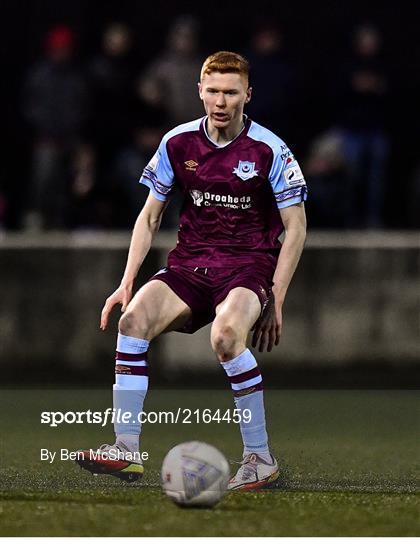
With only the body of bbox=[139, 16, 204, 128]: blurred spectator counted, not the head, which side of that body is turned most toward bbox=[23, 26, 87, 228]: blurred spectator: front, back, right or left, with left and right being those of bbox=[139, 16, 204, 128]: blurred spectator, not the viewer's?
right

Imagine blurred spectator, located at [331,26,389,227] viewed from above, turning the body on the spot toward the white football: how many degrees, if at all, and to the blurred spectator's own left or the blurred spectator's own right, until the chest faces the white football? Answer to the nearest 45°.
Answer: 0° — they already face it

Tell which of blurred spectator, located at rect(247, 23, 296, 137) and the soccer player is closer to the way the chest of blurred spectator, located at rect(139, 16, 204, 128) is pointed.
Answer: the soccer player

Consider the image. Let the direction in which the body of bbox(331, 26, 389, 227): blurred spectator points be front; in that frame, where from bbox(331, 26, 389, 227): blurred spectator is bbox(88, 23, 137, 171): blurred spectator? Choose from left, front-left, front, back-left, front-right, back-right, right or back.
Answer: right

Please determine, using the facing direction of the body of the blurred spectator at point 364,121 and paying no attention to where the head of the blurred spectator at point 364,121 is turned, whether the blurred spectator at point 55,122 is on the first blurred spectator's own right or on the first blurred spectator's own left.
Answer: on the first blurred spectator's own right

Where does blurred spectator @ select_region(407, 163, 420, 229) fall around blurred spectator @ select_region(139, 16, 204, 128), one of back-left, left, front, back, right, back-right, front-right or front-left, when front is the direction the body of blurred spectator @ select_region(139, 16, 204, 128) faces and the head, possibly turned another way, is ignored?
left

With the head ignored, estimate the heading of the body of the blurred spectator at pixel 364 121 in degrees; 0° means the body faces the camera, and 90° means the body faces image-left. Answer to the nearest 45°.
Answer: approximately 0°

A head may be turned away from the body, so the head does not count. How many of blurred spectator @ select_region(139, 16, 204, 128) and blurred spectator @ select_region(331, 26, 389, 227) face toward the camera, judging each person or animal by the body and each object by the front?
2
